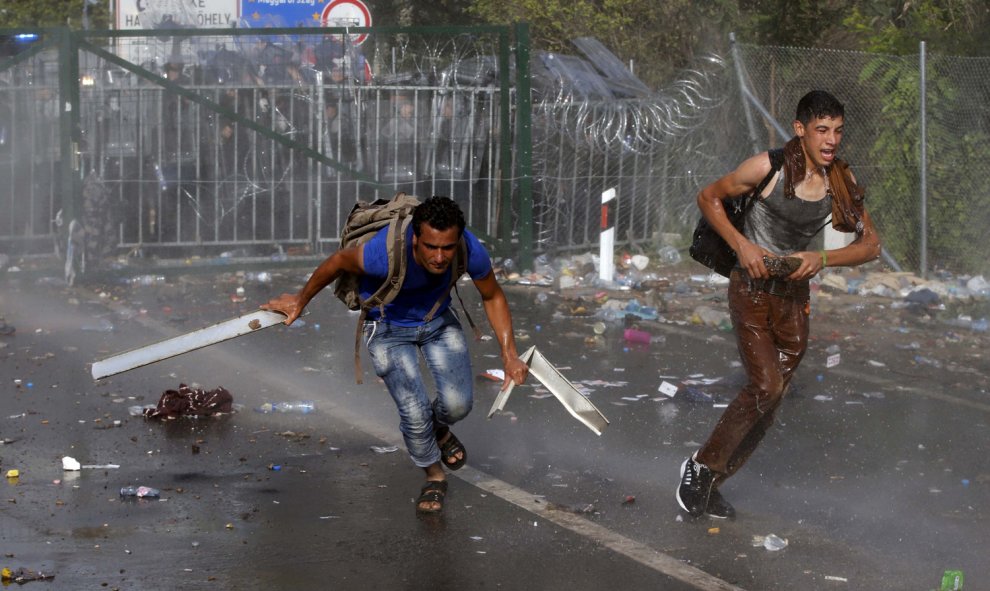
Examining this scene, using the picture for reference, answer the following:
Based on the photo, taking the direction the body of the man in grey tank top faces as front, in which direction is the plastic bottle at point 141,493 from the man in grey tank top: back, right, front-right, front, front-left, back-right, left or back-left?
back-right

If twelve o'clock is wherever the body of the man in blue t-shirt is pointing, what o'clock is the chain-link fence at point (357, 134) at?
The chain-link fence is roughly at 6 o'clock from the man in blue t-shirt.

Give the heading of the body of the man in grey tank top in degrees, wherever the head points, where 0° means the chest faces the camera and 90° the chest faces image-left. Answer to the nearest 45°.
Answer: approximately 315°

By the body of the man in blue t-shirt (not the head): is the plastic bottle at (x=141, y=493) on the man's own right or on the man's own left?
on the man's own right

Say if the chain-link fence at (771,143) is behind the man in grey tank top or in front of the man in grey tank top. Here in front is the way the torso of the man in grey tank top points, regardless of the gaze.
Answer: behind

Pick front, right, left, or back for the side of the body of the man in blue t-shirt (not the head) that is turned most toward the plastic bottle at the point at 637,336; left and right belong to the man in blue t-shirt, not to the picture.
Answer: back

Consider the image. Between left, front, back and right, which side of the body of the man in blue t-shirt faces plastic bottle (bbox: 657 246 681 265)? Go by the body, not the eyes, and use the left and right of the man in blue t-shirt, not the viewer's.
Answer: back

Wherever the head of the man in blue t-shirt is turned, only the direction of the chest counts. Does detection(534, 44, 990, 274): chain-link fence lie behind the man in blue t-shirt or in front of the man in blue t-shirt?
behind

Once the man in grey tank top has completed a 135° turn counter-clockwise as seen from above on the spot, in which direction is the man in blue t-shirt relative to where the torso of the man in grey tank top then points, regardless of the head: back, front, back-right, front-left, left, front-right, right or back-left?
left

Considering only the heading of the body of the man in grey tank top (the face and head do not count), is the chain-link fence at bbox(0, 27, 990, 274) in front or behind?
behind
